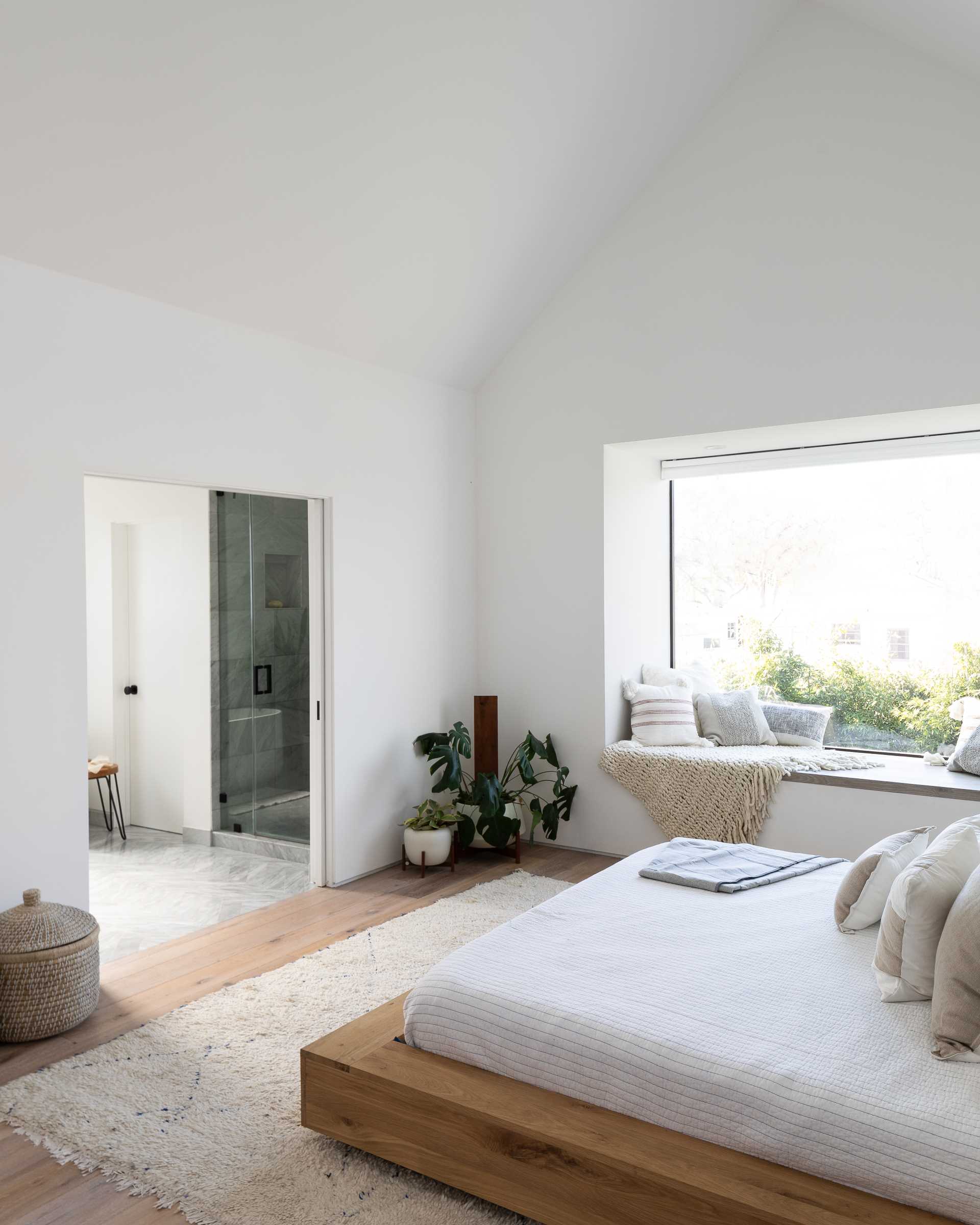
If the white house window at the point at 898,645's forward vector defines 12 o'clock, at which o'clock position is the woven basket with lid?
The woven basket with lid is roughly at 1 o'clock from the white house window.

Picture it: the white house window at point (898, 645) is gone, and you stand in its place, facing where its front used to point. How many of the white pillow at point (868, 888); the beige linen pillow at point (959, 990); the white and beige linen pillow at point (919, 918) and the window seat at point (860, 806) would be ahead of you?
4

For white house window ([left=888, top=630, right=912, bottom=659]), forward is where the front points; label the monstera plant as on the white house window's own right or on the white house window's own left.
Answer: on the white house window's own right

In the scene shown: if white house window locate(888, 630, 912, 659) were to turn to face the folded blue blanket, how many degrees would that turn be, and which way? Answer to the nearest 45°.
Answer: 0° — it already faces it

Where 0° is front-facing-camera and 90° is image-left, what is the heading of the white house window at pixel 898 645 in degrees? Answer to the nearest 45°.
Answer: approximately 0°

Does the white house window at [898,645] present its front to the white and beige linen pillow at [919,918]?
yes

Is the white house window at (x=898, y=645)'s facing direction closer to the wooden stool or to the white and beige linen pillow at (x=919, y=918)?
the white and beige linen pillow
